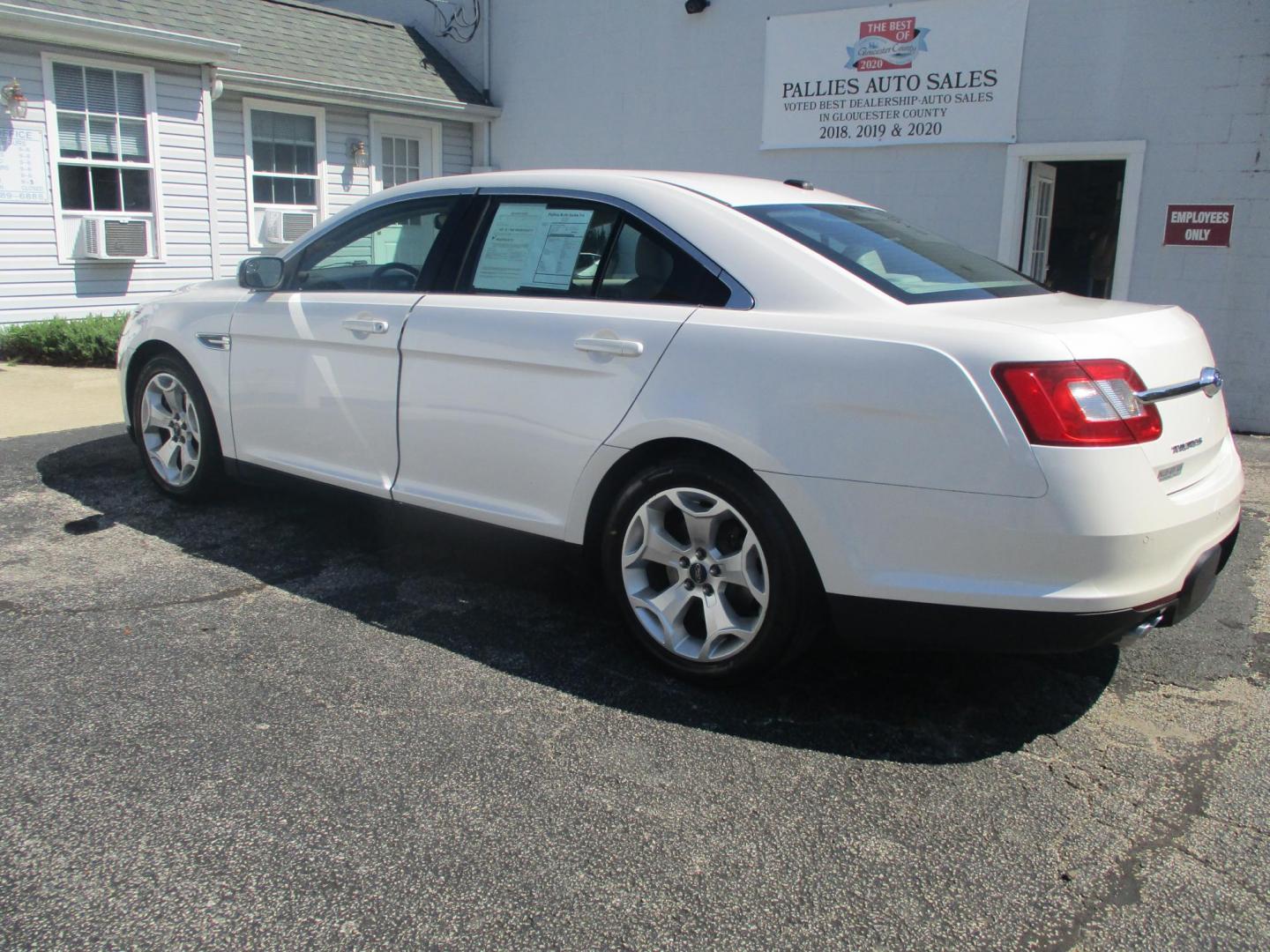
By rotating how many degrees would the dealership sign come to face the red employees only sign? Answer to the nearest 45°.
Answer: approximately 45° to its left

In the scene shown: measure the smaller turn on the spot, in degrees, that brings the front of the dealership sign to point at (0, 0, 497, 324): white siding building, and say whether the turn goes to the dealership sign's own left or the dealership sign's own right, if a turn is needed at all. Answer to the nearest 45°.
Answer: approximately 90° to the dealership sign's own right

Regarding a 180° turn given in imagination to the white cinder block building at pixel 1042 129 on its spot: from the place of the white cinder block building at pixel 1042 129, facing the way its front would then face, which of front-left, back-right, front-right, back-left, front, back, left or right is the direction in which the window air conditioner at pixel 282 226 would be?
left

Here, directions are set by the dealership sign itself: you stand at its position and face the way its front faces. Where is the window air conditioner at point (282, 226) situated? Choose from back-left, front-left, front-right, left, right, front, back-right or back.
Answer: right

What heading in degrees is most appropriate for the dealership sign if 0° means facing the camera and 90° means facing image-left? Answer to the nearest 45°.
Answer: approximately 0°

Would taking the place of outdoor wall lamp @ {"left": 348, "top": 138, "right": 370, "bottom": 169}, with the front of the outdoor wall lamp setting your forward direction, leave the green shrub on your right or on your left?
on your right

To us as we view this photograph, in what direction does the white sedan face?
facing away from the viewer and to the left of the viewer

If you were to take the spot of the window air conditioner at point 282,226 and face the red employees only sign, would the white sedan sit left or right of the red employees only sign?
right

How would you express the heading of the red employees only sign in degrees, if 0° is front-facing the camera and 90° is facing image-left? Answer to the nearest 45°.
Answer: approximately 0°

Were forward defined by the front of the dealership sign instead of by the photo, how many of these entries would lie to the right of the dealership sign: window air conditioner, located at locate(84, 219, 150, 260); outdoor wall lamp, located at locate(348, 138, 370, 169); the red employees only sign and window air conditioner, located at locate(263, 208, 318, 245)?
3

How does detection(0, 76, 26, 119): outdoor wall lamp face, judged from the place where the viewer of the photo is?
facing the viewer and to the right of the viewer

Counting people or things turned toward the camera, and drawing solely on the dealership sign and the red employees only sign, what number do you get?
2

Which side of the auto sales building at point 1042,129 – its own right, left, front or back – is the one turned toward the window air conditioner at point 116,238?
right
